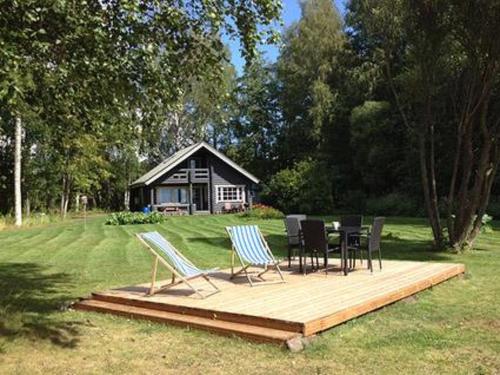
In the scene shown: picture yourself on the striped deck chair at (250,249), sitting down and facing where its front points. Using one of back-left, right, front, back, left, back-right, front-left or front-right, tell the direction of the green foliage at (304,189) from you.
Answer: back-left

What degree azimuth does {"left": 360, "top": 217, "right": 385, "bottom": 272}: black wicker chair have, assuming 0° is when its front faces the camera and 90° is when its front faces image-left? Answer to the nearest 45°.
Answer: approximately 90°

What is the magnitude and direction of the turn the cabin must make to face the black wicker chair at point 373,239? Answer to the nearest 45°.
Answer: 0° — it already faces it

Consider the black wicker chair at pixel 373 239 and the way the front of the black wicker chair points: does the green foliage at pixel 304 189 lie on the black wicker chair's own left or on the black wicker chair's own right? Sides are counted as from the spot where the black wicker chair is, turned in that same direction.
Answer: on the black wicker chair's own right

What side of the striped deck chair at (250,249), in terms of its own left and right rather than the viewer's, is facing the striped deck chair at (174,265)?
right

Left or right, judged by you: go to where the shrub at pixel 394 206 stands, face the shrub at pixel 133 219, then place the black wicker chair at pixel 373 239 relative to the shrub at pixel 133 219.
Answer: left

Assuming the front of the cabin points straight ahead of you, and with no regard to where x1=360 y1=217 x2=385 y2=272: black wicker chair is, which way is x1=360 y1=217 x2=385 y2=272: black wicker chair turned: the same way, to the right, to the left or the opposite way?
to the right

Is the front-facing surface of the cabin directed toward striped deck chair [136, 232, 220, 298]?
yes

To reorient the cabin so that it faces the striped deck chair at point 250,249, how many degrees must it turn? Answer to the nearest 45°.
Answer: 0° — it already faces it

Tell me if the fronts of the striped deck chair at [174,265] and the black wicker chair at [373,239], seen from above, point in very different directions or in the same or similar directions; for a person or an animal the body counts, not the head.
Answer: very different directions

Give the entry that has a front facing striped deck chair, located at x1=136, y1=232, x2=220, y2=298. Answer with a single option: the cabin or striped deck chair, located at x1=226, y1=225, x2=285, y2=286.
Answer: the cabin

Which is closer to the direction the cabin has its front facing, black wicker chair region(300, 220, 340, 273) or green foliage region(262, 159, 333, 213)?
the black wicker chair
